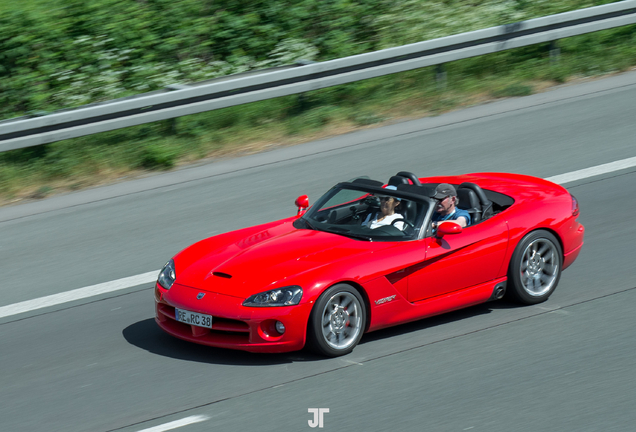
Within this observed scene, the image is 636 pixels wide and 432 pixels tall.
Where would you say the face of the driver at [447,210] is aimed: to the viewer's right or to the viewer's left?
to the viewer's left

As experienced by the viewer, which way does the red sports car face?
facing the viewer and to the left of the viewer

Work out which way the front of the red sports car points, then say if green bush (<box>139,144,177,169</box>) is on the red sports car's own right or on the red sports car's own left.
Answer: on the red sports car's own right

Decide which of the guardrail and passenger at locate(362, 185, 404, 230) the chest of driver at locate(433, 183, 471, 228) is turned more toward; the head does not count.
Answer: the passenger

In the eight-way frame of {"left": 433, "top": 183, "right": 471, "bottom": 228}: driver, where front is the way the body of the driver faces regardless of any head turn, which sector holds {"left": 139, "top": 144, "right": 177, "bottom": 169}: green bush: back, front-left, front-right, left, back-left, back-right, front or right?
right

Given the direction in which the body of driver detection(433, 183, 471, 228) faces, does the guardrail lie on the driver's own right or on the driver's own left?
on the driver's own right

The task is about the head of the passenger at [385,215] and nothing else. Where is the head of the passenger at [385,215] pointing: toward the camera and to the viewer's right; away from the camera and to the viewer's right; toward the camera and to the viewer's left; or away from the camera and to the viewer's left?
toward the camera and to the viewer's left
